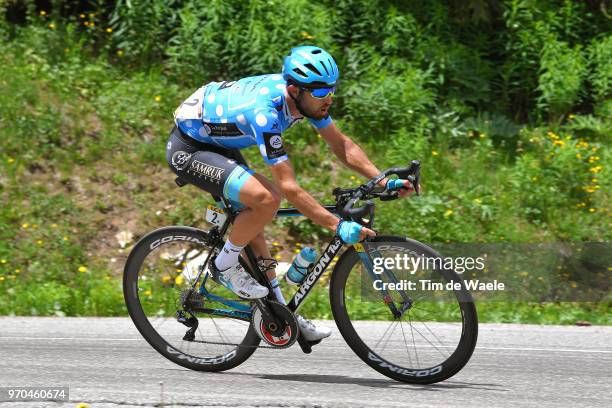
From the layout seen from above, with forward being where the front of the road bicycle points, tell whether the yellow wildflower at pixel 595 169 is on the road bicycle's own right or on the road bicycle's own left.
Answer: on the road bicycle's own left

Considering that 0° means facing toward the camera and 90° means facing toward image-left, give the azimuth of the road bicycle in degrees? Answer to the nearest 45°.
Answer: approximately 270°
